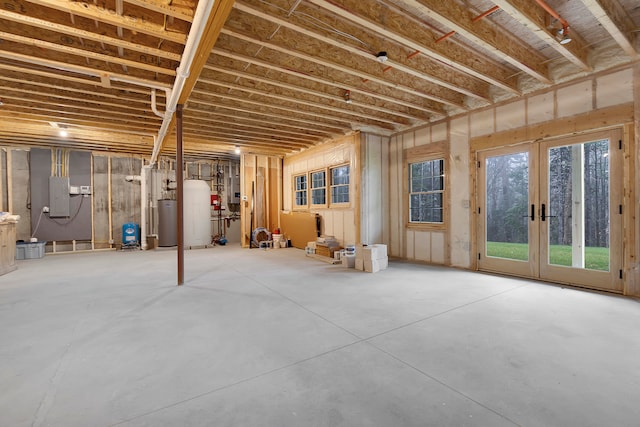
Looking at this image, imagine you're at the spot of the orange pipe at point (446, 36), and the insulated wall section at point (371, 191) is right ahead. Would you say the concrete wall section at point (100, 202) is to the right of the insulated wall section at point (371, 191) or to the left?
left

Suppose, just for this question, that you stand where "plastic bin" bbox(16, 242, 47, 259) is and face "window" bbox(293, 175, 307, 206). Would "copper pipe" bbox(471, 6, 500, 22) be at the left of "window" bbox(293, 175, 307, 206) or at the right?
right

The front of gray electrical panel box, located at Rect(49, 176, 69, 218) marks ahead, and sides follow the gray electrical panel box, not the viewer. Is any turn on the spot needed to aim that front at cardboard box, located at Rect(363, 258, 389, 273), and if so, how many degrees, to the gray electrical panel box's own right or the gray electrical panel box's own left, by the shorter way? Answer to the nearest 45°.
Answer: approximately 45° to the gray electrical panel box's own left

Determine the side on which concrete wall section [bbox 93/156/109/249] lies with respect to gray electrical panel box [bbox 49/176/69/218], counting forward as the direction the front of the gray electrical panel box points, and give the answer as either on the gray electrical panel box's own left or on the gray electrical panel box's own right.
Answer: on the gray electrical panel box's own left

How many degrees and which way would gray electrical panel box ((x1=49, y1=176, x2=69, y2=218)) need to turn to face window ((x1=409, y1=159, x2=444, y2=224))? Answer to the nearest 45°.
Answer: approximately 45° to its left

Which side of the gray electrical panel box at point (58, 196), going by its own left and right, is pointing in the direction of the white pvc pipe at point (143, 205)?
left

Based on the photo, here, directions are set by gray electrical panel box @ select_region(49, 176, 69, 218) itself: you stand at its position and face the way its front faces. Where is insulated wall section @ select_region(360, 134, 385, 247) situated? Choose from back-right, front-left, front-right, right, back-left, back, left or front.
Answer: front-left

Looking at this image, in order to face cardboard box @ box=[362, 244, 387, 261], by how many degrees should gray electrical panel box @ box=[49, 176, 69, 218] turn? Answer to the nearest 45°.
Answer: approximately 45° to its left

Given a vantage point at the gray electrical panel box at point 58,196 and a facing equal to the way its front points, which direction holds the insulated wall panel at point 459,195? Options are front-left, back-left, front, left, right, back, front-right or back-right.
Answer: front-left

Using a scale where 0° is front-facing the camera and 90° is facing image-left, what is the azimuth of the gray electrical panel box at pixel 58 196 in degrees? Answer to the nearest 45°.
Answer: approximately 0°

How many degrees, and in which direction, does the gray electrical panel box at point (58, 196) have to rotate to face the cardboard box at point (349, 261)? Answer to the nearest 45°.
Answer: approximately 45° to its left
